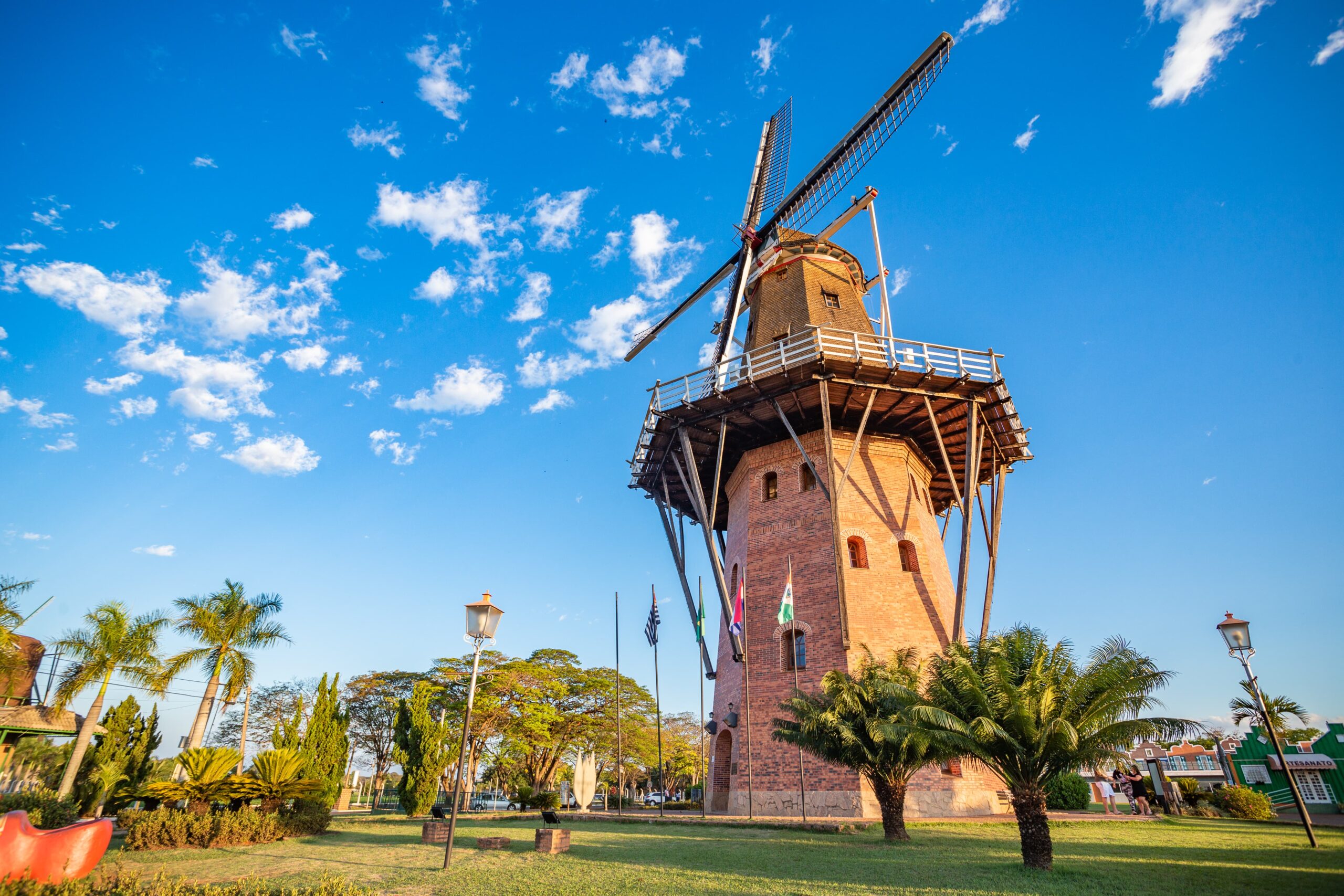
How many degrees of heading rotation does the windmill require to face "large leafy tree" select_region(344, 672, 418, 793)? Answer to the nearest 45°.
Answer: approximately 90° to its right

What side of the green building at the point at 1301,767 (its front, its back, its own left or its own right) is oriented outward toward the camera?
front

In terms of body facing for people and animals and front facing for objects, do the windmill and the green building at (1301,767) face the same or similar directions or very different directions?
same or similar directions

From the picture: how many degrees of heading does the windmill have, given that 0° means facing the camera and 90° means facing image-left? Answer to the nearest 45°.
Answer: approximately 45°

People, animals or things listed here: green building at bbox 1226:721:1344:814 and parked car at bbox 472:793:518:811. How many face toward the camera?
1

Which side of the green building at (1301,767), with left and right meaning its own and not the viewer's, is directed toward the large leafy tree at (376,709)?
right

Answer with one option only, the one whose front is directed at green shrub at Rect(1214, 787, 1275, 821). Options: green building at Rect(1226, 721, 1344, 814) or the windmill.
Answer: the green building

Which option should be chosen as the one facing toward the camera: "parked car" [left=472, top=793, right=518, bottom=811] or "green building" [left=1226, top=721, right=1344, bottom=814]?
the green building

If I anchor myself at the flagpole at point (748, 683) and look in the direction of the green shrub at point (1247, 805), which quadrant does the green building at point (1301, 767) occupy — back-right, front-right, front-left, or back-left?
front-left
